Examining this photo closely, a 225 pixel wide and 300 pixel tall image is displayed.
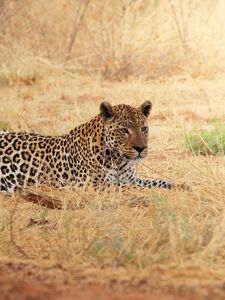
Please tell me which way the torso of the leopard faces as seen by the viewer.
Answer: to the viewer's right
